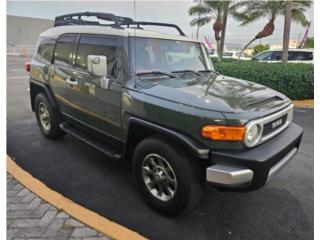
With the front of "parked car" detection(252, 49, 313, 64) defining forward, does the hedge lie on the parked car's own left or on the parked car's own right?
on the parked car's own left

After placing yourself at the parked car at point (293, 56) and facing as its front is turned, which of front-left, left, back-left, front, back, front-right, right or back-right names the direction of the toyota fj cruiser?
left

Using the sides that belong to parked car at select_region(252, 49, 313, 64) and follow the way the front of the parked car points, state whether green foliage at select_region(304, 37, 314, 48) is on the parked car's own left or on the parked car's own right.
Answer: on the parked car's own right

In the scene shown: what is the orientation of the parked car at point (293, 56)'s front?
to the viewer's left

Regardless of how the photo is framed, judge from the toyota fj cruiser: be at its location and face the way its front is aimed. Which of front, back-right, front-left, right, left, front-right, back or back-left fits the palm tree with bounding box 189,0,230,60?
back-left

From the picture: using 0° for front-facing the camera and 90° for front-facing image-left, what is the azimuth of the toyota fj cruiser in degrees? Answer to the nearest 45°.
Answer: approximately 315°

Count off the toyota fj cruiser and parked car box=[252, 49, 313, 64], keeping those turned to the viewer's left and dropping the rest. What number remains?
1

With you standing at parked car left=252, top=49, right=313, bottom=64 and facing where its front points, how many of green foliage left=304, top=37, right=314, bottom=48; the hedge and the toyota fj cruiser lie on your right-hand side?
1
